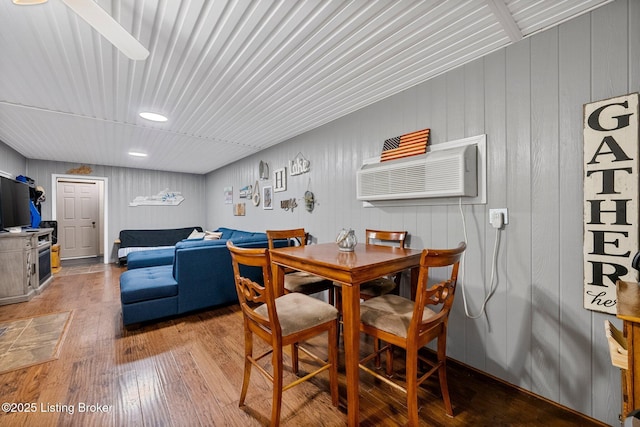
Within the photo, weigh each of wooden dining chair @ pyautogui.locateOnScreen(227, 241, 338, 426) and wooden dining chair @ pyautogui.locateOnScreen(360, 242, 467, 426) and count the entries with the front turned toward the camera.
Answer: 0

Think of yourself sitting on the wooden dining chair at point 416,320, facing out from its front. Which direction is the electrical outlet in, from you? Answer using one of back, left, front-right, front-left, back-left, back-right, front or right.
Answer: right

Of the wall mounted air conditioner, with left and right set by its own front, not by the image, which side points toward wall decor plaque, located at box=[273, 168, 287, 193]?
right

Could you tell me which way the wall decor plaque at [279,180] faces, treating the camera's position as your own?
facing the viewer and to the left of the viewer

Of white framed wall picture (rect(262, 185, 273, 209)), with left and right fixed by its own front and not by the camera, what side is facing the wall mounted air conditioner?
left

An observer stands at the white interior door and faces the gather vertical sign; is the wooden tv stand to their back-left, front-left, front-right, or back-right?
front-right

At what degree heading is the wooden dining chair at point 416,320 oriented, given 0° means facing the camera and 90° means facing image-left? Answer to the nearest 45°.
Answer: approximately 135°

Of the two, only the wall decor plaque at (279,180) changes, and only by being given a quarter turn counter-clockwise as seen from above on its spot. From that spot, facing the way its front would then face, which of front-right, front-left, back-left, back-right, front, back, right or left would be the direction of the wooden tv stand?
back-right

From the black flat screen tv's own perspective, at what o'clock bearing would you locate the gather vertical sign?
The gather vertical sign is roughly at 1 o'clock from the black flat screen tv.

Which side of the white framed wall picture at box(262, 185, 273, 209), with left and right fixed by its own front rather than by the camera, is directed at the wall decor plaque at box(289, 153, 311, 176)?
left

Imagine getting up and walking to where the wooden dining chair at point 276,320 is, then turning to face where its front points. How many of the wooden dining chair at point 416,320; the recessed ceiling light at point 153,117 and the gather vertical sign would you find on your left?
1

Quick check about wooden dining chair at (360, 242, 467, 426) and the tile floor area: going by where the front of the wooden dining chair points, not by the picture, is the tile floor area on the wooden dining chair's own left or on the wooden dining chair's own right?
on the wooden dining chair's own left
